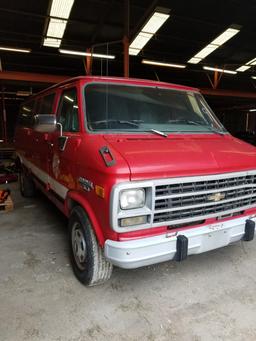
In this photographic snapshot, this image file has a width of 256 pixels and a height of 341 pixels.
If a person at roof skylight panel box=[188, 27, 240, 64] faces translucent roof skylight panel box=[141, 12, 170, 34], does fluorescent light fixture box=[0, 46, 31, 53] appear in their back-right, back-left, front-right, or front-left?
front-right

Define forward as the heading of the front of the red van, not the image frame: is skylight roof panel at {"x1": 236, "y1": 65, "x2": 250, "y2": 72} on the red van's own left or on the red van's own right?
on the red van's own left

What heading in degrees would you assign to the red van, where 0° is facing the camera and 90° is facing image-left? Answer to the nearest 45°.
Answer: approximately 315°

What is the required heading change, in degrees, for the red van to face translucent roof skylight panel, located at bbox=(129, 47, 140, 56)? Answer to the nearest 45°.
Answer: approximately 135° to its left

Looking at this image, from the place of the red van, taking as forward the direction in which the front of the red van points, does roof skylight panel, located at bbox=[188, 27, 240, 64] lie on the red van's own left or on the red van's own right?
on the red van's own left

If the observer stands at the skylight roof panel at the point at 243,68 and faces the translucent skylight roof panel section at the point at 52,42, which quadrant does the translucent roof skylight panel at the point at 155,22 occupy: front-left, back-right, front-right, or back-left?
front-left

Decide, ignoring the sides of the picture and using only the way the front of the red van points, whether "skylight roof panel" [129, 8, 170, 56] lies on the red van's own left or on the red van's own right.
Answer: on the red van's own left

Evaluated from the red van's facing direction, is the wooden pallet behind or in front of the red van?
behind

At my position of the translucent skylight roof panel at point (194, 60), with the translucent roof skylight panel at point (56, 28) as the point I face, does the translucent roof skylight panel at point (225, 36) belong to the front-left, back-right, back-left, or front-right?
front-left

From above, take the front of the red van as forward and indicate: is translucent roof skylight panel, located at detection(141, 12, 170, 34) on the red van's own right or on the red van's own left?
on the red van's own left

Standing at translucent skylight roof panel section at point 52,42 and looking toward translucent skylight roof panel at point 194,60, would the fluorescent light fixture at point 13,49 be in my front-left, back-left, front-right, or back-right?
back-left
